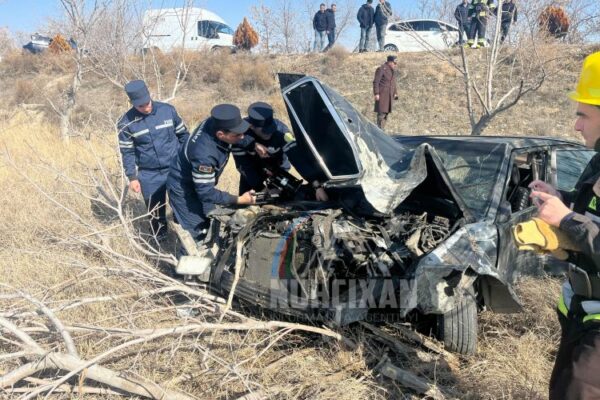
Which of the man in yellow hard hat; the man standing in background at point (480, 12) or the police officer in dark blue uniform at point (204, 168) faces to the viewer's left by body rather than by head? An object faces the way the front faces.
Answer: the man in yellow hard hat

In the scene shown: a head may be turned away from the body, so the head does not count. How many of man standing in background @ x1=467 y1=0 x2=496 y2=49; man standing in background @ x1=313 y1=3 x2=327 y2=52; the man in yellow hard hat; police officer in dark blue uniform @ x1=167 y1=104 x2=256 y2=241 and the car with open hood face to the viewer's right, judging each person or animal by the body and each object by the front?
1

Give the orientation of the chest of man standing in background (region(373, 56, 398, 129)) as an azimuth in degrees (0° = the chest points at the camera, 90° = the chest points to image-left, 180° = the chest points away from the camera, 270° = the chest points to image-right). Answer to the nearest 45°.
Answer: approximately 315°

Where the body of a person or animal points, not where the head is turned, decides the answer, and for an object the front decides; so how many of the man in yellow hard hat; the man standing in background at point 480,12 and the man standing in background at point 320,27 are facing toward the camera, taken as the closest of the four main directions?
2

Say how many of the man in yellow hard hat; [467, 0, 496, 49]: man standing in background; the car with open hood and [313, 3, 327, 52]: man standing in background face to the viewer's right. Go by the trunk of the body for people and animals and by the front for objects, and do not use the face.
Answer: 0

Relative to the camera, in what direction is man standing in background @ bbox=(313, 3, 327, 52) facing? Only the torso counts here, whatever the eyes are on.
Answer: toward the camera

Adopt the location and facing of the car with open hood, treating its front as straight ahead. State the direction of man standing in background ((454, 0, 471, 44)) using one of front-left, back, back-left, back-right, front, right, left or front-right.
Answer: back-right

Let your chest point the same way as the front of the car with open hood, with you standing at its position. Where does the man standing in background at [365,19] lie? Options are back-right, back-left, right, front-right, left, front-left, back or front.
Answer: back-right

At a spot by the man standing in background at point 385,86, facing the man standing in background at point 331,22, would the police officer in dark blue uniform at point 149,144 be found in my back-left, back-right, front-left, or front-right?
back-left

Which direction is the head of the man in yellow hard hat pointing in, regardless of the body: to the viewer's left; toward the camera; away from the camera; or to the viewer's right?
to the viewer's left

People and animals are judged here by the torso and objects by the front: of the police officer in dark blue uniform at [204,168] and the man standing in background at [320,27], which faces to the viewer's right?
the police officer in dark blue uniform

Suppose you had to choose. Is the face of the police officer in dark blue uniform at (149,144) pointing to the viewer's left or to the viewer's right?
to the viewer's right

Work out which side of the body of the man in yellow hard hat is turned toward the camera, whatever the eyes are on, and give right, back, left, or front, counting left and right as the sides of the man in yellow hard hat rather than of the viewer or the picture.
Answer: left

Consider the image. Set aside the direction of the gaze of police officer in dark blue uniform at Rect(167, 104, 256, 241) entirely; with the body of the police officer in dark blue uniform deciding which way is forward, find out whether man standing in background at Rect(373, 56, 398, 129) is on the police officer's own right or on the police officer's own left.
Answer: on the police officer's own left

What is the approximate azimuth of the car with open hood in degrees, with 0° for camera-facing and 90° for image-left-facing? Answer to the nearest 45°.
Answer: approximately 45°

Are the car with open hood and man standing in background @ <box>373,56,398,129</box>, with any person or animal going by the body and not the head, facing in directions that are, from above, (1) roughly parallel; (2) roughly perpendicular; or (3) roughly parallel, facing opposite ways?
roughly perpendicular
